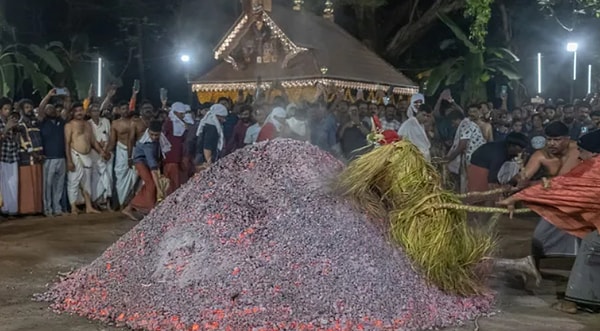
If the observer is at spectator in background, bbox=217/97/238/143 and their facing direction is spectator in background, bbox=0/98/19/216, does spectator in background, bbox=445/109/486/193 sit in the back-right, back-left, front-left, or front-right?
back-left

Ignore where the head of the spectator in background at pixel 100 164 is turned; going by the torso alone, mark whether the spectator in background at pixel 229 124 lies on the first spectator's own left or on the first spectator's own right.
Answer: on the first spectator's own left

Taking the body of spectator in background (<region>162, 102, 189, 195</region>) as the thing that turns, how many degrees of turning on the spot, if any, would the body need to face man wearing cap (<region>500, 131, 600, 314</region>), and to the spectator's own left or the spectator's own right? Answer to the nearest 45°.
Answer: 0° — they already face them

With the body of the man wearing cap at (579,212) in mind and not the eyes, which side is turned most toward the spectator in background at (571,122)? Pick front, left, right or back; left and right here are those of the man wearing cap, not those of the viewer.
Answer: right

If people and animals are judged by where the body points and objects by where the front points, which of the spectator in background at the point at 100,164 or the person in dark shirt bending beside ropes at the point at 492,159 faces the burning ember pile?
the spectator in background at the point at 100,164

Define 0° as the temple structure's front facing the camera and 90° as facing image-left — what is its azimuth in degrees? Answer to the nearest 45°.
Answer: approximately 45°

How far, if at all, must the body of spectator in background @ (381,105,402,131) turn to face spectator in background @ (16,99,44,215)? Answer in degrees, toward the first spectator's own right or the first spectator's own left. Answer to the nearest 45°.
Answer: approximately 45° to the first spectator's own right

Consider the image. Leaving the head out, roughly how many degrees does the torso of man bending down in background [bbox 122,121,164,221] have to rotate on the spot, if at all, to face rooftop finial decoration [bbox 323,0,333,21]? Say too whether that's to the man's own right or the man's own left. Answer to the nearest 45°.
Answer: approximately 90° to the man's own left

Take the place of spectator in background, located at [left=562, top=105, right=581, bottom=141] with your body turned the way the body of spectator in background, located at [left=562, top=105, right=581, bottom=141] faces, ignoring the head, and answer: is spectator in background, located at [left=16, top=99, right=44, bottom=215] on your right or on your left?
on your right

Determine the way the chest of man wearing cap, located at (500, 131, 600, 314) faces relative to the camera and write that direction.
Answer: to the viewer's left
